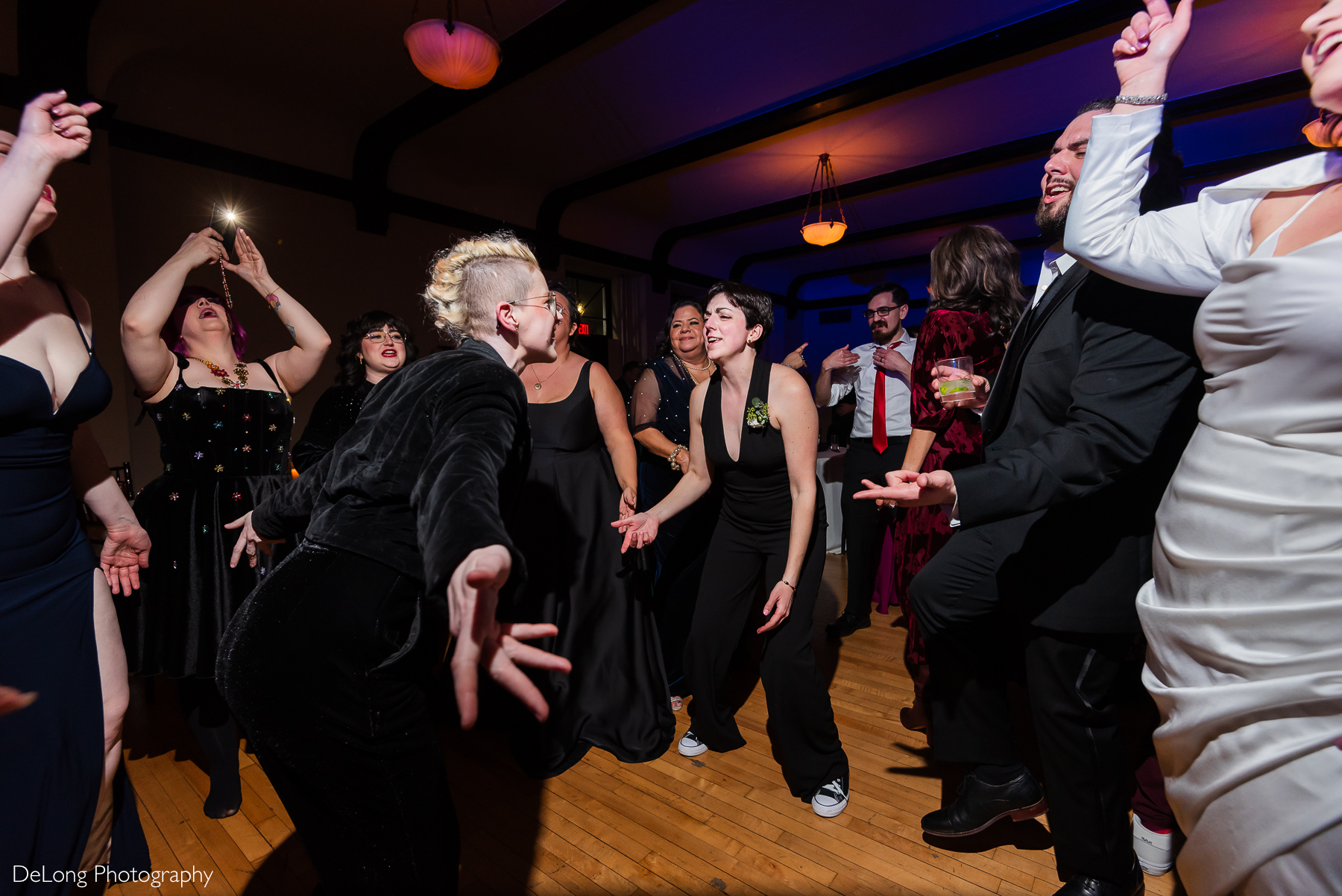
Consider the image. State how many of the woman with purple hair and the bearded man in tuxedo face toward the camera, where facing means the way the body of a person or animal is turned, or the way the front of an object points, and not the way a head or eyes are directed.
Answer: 1

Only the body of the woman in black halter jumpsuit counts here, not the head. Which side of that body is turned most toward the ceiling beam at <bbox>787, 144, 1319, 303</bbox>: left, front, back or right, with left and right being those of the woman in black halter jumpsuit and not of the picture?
back

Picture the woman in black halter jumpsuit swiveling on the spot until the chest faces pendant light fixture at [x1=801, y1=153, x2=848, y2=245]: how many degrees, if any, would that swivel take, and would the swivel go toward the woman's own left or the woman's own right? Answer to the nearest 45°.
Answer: approximately 135° to the woman's own right

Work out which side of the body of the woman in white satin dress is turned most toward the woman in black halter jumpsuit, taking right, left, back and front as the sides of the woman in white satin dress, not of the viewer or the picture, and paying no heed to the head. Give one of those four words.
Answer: right

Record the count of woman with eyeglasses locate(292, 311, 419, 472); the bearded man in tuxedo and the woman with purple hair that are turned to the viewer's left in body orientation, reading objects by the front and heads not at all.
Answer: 1

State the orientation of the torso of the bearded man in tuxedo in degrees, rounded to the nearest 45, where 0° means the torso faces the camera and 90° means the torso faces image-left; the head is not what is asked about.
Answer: approximately 90°

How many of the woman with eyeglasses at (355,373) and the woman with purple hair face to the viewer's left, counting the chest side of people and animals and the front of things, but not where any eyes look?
0

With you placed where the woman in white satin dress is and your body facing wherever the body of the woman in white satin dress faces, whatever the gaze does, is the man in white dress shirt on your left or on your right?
on your right
